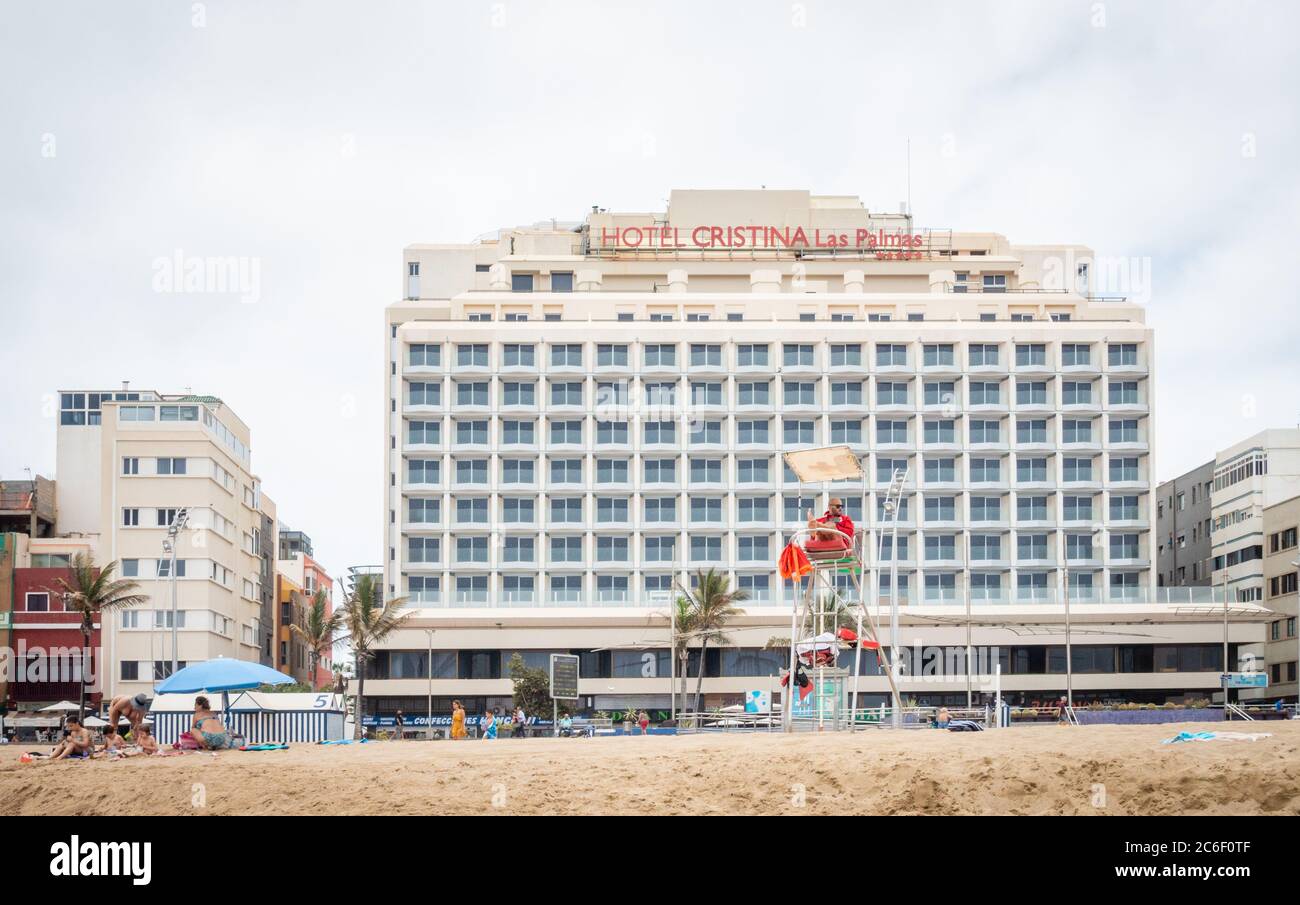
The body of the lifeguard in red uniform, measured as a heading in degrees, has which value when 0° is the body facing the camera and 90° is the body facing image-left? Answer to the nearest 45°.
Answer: approximately 45°

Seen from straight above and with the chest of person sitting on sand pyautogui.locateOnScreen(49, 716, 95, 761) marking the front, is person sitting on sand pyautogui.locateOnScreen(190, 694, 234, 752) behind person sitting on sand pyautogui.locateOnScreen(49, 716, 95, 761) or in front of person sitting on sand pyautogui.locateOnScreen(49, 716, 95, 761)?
behind

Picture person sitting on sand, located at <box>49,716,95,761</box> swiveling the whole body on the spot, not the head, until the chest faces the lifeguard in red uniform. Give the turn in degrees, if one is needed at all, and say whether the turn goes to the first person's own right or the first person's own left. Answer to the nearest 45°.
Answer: approximately 135° to the first person's own left
